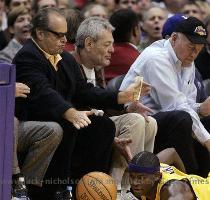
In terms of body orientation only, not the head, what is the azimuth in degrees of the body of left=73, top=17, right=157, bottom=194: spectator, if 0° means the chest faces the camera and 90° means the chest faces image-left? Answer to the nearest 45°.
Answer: approximately 315°

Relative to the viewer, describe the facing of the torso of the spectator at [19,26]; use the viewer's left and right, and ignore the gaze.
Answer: facing the viewer and to the right of the viewer

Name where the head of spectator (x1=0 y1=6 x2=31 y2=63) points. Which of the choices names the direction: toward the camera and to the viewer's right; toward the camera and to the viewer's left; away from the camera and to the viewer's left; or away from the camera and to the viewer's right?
toward the camera and to the viewer's right

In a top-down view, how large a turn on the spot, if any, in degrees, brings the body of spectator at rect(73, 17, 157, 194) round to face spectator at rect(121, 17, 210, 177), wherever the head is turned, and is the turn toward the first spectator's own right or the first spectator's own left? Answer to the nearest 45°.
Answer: approximately 90° to the first spectator's own left

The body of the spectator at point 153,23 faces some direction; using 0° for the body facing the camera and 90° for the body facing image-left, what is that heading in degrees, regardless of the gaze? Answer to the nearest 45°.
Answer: approximately 315°
